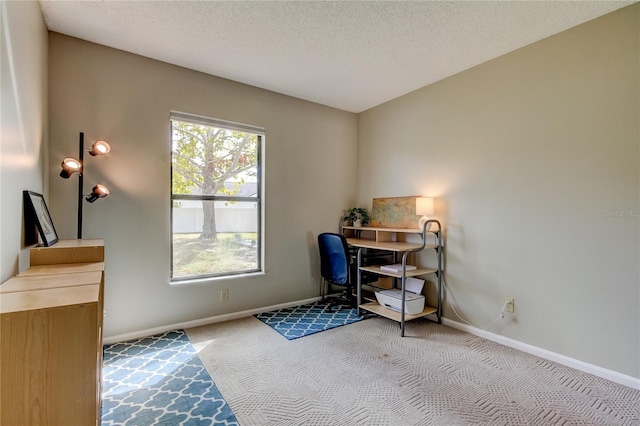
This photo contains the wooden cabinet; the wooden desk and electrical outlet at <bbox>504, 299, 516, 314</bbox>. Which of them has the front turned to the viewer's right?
the wooden cabinet

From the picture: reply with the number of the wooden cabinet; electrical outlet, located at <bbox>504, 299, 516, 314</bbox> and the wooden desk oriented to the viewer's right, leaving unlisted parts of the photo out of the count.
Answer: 1

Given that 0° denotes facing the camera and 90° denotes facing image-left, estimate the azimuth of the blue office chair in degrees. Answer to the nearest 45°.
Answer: approximately 225°

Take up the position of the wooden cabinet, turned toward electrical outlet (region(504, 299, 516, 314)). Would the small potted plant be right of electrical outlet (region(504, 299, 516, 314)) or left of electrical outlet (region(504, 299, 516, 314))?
left

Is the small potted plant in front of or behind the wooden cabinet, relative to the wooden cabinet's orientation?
in front

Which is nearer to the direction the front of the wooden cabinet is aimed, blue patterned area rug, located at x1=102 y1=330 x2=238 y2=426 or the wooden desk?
the wooden desk

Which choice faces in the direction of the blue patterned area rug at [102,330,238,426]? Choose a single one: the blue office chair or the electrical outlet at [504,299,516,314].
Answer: the electrical outlet

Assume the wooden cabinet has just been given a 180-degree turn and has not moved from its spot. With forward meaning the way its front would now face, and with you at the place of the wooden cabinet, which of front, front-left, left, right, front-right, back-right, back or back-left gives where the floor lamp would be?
right

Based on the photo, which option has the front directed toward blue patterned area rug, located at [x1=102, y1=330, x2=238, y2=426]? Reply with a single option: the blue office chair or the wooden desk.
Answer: the wooden desk

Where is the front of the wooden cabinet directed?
to the viewer's right

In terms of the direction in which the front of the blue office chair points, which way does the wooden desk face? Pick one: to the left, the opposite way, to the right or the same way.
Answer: the opposite way

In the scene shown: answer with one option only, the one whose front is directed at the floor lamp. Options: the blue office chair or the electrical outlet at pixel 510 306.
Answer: the electrical outlet

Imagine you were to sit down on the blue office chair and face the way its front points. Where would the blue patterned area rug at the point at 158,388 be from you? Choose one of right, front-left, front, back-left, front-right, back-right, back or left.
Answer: back
